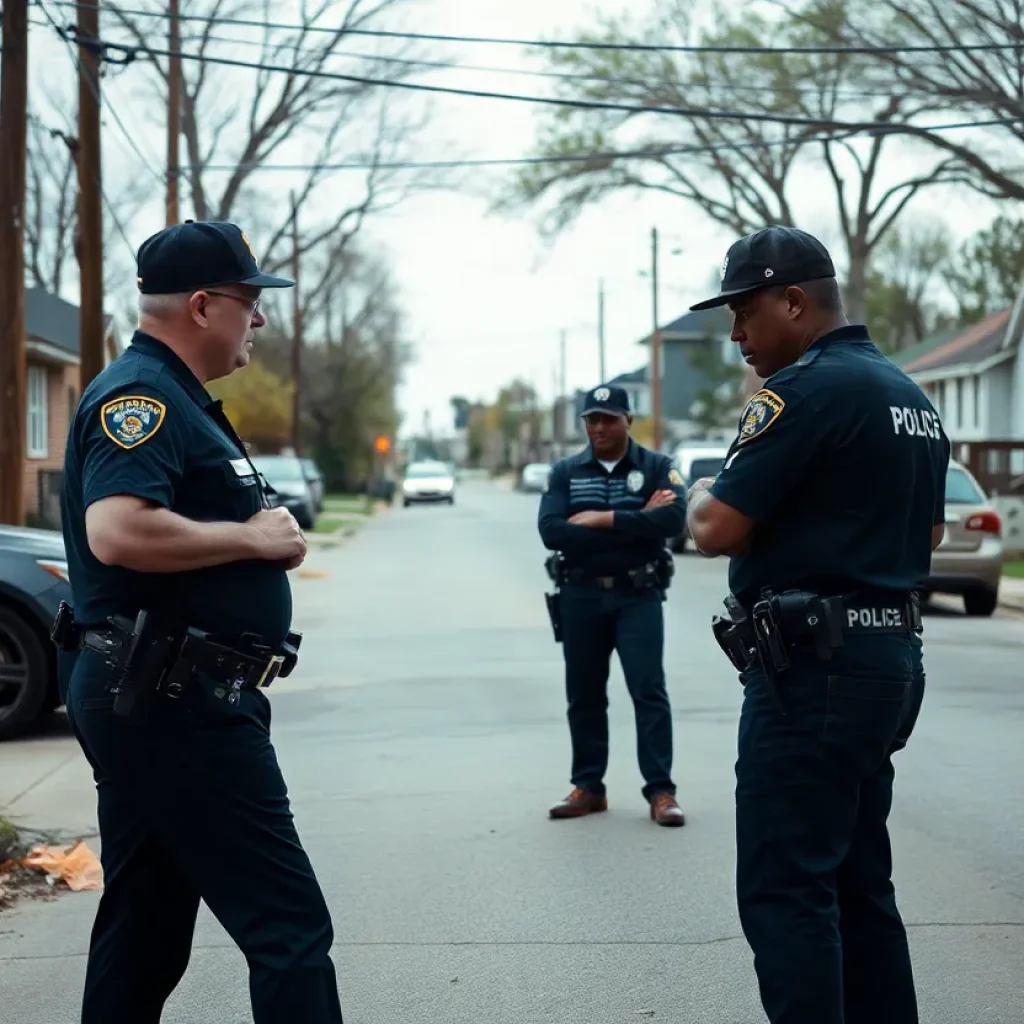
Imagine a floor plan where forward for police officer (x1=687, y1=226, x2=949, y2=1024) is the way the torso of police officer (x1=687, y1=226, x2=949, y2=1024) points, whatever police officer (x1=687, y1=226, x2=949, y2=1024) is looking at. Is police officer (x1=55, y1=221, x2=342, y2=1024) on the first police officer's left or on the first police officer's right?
on the first police officer's left

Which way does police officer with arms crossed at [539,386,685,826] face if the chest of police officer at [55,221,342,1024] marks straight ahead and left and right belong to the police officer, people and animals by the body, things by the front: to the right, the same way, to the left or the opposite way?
to the right

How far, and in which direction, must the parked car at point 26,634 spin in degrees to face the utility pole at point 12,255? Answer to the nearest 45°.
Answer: approximately 135° to its left

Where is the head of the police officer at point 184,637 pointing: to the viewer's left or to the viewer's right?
to the viewer's right

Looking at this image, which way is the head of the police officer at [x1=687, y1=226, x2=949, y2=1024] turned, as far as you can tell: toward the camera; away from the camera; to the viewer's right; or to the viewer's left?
to the viewer's left

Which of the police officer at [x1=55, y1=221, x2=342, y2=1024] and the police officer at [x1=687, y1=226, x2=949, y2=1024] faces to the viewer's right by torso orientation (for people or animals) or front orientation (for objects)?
the police officer at [x1=55, y1=221, x2=342, y2=1024]

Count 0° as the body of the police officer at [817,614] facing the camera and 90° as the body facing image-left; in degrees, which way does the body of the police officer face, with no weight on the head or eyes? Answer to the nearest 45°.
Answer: approximately 135°

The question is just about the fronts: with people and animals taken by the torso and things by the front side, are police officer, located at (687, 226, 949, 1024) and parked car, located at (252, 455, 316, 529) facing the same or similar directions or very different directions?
very different directions

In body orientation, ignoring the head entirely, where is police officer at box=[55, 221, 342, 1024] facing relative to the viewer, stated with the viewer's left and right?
facing to the right of the viewer

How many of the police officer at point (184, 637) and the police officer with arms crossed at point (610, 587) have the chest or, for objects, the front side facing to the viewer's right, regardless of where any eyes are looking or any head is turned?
1
